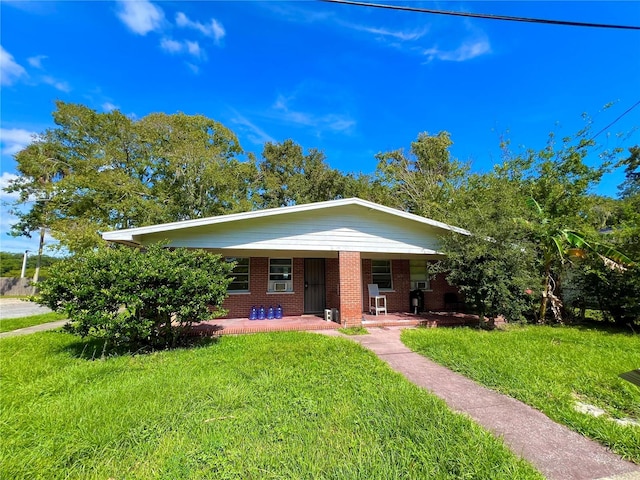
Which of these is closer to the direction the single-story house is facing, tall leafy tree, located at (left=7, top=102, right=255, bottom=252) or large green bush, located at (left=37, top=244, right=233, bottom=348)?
the large green bush

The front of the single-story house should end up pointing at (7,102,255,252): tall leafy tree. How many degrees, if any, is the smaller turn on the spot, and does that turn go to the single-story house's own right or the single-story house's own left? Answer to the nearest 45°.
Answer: approximately 135° to the single-story house's own right

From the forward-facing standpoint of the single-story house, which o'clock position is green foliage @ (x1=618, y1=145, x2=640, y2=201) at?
The green foliage is roughly at 8 o'clock from the single-story house.

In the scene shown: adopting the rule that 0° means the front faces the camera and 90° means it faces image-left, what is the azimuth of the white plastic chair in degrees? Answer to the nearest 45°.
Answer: approximately 315°

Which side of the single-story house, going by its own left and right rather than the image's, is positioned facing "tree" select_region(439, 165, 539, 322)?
left
